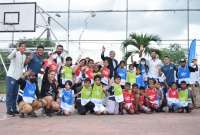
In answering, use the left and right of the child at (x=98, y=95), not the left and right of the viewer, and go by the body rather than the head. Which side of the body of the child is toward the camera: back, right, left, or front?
front

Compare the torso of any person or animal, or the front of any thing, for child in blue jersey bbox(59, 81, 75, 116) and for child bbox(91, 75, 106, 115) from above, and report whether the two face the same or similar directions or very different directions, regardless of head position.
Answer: same or similar directions

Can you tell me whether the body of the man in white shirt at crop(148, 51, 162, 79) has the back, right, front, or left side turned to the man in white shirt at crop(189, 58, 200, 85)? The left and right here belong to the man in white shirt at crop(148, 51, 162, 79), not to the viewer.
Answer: left

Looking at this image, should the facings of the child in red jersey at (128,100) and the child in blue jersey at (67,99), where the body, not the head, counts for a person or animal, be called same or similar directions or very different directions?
same or similar directions

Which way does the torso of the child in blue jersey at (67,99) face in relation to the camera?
toward the camera

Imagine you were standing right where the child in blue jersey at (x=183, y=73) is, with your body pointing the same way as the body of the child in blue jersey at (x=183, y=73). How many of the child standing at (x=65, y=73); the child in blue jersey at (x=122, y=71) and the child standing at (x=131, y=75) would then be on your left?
0

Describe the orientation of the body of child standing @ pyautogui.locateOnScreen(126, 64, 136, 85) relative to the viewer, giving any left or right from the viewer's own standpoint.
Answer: facing the viewer
